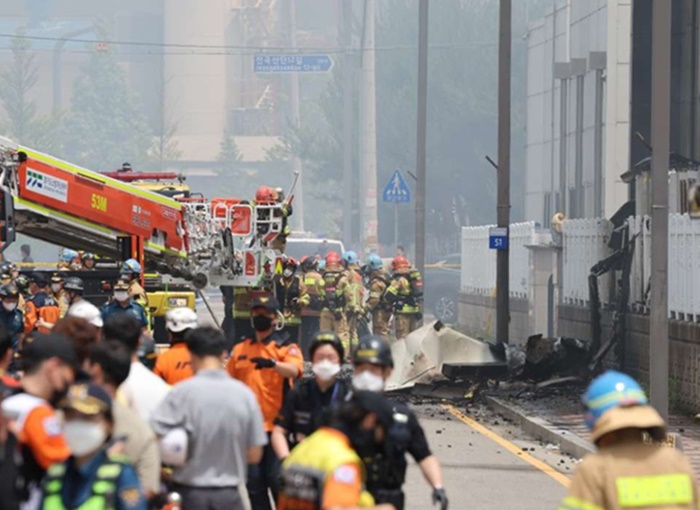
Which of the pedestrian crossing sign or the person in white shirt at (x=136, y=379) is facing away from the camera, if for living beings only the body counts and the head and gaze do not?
the person in white shirt

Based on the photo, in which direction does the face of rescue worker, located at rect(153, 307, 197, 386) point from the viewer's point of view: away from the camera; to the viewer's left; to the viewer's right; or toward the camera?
away from the camera

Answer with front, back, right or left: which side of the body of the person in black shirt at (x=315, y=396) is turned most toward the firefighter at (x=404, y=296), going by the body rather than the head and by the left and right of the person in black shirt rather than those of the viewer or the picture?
back

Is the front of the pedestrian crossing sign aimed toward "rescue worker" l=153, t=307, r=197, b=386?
yes

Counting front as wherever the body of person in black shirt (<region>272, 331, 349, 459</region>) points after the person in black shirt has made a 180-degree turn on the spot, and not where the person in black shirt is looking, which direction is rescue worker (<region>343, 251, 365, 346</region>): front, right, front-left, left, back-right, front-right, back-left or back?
front

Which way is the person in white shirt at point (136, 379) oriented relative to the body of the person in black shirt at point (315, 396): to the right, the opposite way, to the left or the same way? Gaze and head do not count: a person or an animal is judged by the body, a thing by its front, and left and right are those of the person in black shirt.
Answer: the opposite way

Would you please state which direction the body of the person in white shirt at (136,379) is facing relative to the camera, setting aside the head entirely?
away from the camera
